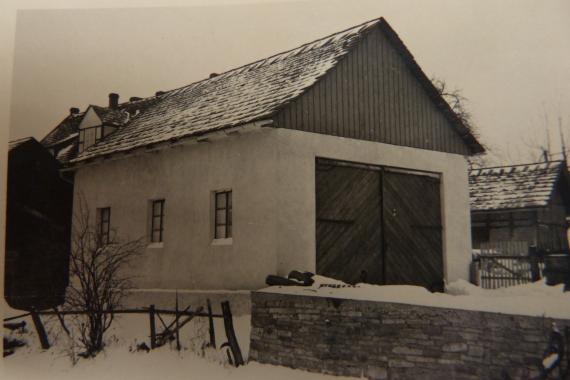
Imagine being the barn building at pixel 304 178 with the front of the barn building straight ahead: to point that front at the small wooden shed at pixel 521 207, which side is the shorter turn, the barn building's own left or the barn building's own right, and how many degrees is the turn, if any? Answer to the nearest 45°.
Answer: approximately 45° to the barn building's own left

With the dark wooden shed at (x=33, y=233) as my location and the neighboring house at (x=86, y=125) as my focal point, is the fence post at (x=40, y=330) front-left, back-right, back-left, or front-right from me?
back-right

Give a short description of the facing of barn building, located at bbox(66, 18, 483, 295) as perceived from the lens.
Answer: facing the viewer and to the right of the viewer

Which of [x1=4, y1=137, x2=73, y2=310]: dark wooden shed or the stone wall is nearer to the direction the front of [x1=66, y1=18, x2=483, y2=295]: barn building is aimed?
the stone wall

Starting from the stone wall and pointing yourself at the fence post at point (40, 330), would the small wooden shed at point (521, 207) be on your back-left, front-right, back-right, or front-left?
back-right

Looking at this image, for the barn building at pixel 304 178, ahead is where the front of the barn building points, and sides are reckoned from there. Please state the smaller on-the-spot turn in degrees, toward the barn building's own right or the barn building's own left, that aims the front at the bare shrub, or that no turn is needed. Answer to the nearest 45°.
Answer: approximately 135° to the barn building's own right

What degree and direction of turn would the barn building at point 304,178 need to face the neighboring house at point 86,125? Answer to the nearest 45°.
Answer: approximately 135° to its right

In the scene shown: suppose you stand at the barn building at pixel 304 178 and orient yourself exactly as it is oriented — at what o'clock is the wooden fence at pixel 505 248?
The wooden fence is roughly at 10 o'clock from the barn building.

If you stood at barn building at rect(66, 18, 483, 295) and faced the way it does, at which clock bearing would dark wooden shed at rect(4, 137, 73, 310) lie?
The dark wooden shed is roughly at 4 o'clock from the barn building.

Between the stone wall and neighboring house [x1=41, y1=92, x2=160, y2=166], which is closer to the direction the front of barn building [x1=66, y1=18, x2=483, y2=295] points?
the stone wall

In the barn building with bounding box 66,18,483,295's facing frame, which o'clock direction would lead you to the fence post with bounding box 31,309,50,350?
The fence post is roughly at 2 o'clock from the barn building.
